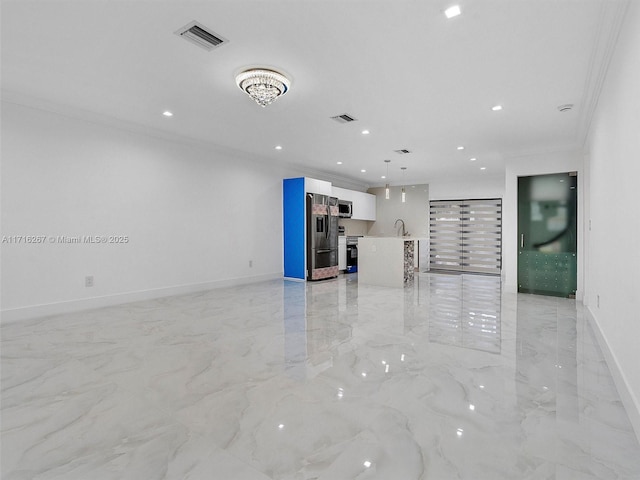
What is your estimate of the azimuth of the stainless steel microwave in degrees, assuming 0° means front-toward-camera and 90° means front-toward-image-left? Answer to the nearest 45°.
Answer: approximately 315°

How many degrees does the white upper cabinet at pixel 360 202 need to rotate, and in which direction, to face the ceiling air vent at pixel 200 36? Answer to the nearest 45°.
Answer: approximately 45° to its right

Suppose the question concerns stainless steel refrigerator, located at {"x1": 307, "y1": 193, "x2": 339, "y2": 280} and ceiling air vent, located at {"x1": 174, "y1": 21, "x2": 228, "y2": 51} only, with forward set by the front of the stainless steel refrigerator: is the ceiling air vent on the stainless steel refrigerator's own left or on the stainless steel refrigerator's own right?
on the stainless steel refrigerator's own right

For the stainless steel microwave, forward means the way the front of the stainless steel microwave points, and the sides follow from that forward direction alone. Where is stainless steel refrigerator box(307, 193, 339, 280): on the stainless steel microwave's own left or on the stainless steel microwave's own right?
on the stainless steel microwave's own right

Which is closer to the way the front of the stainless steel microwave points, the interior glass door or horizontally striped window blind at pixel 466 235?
the interior glass door

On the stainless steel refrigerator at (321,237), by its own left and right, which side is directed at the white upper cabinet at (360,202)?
left

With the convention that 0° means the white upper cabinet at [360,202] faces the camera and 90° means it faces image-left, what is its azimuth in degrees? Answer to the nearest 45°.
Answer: approximately 315°
